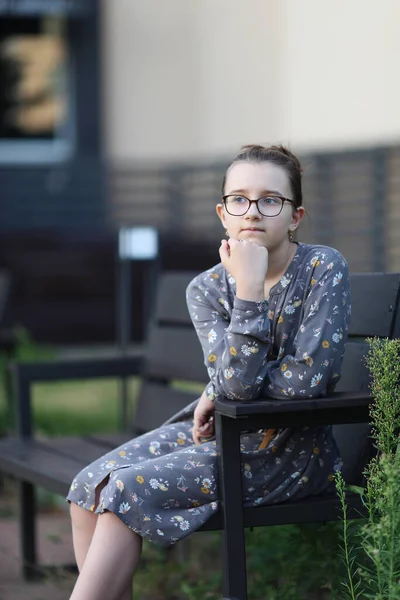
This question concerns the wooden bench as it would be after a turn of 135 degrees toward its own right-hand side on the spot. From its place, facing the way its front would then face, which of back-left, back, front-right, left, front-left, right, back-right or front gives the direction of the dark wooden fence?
front

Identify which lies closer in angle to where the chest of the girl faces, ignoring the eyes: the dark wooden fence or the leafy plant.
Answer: the leafy plant

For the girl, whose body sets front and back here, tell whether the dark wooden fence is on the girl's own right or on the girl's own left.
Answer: on the girl's own right

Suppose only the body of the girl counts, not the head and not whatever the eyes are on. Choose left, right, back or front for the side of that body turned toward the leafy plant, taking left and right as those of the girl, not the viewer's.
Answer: left

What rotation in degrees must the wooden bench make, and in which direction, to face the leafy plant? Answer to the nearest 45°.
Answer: approximately 90° to its left

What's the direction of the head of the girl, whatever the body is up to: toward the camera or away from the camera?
toward the camera

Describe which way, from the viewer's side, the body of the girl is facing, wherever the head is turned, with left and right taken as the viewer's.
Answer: facing the viewer and to the left of the viewer

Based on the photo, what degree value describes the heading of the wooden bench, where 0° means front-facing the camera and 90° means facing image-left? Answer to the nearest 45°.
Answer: approximately 45°
